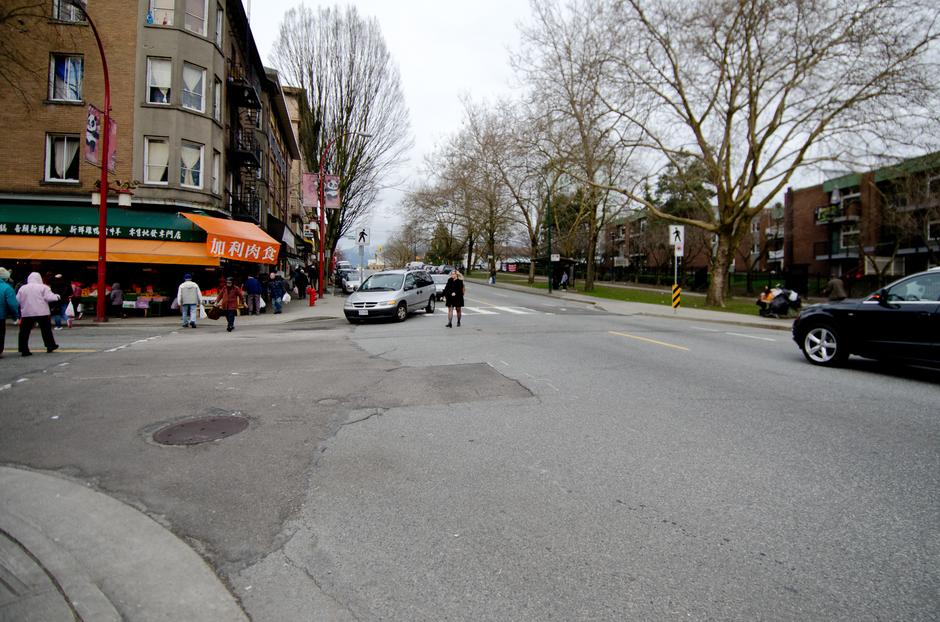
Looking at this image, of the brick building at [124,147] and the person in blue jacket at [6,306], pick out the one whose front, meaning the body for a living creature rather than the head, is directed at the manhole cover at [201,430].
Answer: the brick building

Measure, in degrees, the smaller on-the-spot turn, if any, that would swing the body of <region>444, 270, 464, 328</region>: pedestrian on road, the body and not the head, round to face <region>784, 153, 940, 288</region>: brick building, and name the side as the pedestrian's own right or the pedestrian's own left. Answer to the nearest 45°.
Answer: approximately 135° to the pedestrian's own left

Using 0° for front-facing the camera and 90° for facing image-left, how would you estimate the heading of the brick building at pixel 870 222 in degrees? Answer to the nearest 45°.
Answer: approximately 45°

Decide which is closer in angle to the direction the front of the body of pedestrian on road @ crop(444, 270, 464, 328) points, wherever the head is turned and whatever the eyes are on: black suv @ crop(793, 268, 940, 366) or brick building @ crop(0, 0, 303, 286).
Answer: the black suv
